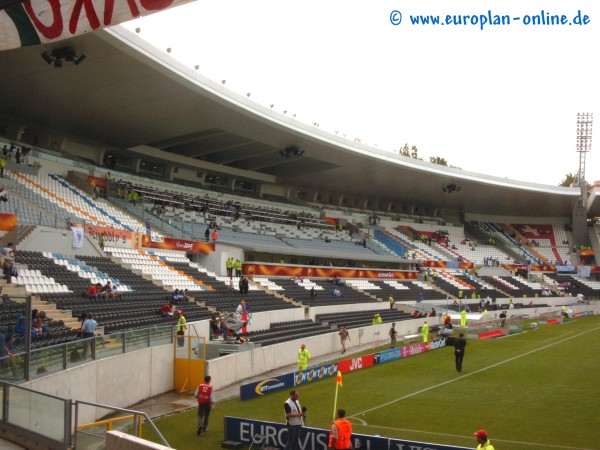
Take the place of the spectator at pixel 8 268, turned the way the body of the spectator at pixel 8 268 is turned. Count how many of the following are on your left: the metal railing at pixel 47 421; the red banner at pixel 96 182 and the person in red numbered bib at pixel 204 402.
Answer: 1

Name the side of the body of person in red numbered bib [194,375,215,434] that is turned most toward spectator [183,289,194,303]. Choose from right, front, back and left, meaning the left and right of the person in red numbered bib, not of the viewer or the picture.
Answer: front

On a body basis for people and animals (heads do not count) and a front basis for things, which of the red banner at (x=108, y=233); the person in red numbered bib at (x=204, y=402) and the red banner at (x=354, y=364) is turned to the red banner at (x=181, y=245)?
the person in red numbered bib

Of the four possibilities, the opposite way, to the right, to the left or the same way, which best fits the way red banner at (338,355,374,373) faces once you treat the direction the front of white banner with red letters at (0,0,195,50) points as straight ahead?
the same way

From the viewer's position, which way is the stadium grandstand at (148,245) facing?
facing the viewer and to the right of the viewer

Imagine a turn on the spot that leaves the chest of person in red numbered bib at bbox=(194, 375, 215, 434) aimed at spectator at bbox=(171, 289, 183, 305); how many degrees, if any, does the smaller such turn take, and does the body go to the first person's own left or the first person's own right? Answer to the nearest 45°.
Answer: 0° — they already face them

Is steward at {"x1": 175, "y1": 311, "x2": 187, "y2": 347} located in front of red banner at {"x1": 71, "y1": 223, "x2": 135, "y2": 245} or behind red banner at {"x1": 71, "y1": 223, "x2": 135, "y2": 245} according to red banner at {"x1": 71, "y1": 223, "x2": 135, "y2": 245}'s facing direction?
in front

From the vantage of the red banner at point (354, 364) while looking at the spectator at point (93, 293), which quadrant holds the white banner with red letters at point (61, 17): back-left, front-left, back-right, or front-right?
front-left

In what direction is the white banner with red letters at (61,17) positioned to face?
toward the camera

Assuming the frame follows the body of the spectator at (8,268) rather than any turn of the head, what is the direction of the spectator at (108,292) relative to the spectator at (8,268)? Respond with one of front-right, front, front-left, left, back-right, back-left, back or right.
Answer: front-left

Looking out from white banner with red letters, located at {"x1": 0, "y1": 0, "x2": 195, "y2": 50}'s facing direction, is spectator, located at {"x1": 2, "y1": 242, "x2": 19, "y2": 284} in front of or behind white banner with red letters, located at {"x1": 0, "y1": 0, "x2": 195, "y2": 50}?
behind

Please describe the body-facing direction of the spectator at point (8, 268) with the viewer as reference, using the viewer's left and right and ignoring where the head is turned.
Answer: facing to the right of the viewer

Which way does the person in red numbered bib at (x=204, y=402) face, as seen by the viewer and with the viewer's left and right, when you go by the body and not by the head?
facing away from the viewer

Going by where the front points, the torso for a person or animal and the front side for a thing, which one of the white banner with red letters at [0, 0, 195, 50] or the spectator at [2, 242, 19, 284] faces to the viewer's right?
the spectator
